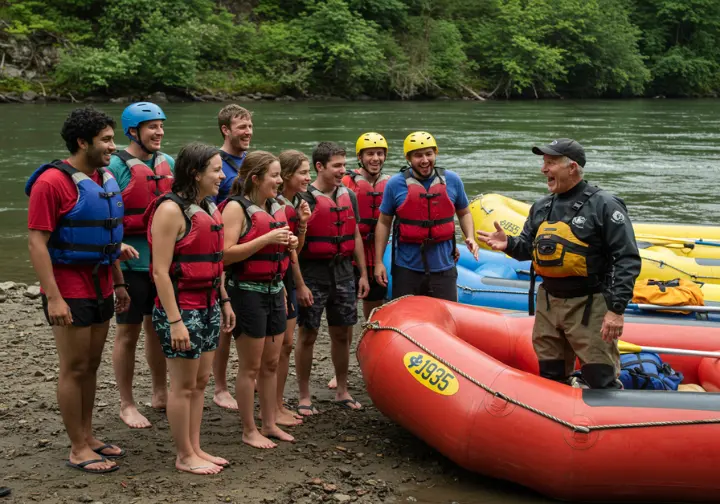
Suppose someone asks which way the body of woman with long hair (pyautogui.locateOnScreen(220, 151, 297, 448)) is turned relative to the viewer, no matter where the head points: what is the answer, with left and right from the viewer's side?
facing the viewer and to the right of the viewer

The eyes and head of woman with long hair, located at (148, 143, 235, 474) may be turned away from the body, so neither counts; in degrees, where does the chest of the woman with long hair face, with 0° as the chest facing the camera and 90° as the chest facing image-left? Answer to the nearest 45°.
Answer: approximately 315°

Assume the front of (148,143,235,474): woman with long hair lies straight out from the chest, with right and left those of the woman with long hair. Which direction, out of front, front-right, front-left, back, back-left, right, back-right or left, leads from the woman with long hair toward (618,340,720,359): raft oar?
front-left

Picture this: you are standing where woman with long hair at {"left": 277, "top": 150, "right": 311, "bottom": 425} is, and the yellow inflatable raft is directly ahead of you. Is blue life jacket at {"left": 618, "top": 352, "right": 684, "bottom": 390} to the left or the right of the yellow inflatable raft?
right

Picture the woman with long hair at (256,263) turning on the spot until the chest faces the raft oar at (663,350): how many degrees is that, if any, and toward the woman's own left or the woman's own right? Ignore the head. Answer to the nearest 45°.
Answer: approximately 45° to the woman's own left

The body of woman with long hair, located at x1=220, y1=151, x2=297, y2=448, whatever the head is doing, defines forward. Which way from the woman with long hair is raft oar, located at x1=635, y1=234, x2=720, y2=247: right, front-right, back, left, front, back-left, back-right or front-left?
left

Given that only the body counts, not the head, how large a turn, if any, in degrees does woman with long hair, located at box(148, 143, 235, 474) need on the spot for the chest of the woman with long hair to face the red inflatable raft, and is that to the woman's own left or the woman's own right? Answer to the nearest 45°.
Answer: approximately 45° to the woman's own left

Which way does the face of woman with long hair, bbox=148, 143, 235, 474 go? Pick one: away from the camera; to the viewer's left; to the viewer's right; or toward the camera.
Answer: to the viewer's right

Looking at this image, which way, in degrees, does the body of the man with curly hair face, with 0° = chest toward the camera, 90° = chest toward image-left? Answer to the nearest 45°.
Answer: approximately 315°

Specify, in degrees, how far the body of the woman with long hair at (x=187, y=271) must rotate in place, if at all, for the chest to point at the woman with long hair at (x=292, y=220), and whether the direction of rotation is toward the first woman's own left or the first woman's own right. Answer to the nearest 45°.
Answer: approximately 90° to the first woman's own left

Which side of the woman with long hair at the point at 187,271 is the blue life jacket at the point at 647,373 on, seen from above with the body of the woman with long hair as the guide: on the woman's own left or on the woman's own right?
on the woman's own left

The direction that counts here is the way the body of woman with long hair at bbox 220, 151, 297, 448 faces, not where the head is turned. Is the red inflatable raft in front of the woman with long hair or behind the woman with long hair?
in front
